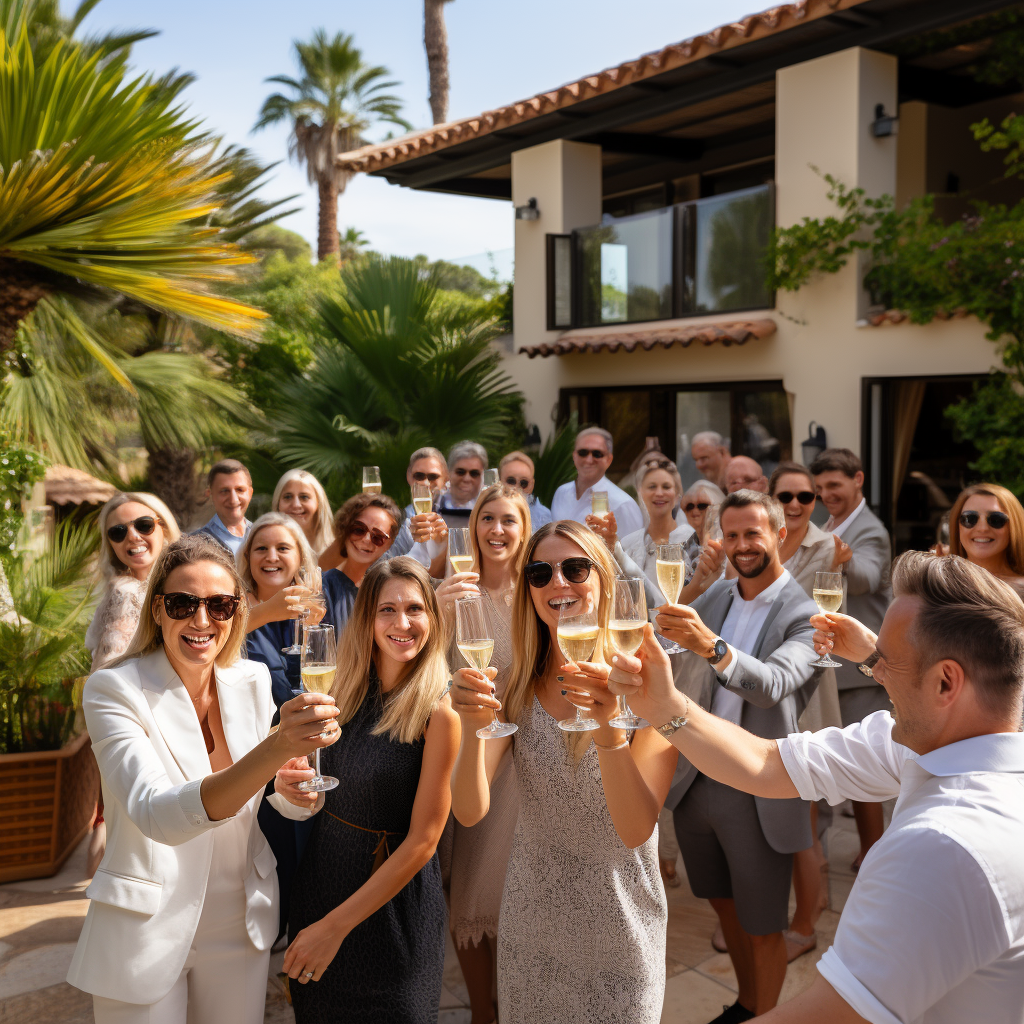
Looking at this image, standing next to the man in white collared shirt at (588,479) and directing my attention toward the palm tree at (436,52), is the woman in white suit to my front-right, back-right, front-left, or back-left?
back-left

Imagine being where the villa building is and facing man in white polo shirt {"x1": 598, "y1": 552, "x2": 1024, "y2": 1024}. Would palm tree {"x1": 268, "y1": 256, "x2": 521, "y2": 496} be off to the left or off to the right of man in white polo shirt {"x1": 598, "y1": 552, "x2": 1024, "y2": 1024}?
right

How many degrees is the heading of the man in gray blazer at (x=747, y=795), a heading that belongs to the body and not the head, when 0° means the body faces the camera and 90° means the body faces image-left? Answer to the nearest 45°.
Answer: approximately 45°

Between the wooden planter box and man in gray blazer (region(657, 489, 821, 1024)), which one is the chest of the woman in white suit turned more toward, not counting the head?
the man in gray blazer

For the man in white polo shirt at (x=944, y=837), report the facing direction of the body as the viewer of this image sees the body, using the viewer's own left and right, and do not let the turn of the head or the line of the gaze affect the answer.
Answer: facing away from the viewer and to the left of the viewer

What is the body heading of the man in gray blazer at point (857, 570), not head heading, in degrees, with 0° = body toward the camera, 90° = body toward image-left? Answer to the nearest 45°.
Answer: approximately 45°

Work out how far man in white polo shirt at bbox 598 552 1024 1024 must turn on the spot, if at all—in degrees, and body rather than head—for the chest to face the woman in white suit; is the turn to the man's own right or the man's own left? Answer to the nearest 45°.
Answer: approximately 45° to the man's own left

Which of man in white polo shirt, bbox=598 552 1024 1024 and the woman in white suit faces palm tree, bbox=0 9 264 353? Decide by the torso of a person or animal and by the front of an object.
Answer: the man in white polo shirt
